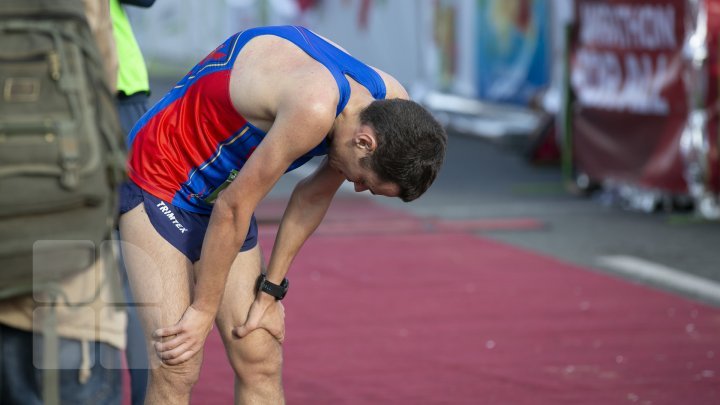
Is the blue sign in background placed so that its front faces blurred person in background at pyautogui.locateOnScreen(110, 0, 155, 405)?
yes

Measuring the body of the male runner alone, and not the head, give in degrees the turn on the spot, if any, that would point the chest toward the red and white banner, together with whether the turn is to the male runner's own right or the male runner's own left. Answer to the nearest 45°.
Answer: approximately 90° to the male runner's own left

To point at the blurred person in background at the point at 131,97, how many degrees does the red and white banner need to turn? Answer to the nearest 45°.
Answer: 0° — it already faces them

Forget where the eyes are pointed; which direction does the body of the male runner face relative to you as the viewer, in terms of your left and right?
facing the viewer and to the right of the viewer

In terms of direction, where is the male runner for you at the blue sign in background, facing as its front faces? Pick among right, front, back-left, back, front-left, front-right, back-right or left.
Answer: front

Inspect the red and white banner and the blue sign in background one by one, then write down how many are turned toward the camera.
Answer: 2

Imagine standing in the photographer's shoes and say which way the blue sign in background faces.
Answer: facing the viewer

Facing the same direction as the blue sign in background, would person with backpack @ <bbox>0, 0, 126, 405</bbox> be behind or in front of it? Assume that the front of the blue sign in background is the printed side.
in front

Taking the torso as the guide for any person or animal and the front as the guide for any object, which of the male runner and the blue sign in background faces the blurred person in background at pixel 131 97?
the blue sign in background

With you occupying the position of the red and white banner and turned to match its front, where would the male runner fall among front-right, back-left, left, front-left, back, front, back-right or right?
front
